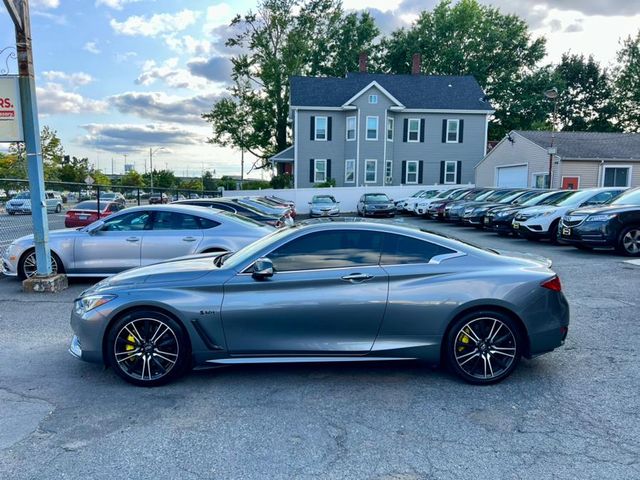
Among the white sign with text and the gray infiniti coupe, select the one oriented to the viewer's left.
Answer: the gray infiniti coupe

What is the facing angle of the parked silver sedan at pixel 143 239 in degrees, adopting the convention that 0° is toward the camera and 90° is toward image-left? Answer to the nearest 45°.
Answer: approximately 90°

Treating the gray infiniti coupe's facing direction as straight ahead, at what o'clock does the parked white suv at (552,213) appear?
The parked white suv is roughly at 4 o'clock from the gray infiniti coupe.

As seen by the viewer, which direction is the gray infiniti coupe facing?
to the viewer's left

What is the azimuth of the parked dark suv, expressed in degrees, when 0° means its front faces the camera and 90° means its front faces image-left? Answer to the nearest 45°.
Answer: approximately 45°

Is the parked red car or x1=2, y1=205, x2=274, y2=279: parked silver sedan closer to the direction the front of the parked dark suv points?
the parked silver sedan

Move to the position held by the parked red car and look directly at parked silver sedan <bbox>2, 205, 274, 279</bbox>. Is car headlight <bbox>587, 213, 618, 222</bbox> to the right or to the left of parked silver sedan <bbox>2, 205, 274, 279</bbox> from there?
left

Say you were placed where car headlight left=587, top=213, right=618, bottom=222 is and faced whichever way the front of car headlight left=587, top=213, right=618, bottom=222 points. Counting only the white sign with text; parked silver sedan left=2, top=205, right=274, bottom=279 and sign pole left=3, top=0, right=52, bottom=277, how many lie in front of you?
3

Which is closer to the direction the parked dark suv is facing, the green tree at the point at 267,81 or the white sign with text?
the white sign with text

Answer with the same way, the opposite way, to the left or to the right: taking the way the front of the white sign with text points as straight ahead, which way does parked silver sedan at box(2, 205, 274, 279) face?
to the right

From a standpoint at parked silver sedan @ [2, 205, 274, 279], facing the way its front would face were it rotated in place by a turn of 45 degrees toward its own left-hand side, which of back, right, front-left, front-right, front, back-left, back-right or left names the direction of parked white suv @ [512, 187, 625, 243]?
back-left

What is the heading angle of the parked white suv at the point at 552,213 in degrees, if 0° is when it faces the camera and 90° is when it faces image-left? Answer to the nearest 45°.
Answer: approximately 45°
